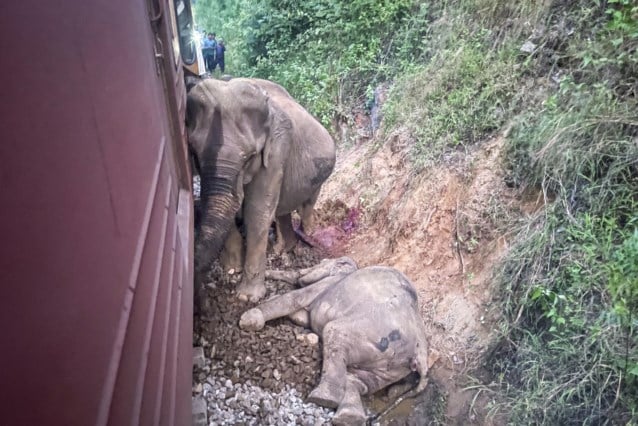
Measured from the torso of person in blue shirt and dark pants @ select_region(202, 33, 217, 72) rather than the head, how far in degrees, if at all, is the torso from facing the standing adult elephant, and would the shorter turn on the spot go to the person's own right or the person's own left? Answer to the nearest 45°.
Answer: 0° — they already face it

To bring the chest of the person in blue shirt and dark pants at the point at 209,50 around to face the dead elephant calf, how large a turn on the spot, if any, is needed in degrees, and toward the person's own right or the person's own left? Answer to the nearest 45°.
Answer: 0° — they already face it

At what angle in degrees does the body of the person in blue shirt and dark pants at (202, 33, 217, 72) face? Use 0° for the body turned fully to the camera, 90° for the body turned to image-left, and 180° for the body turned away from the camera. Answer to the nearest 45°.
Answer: approximately 0°
